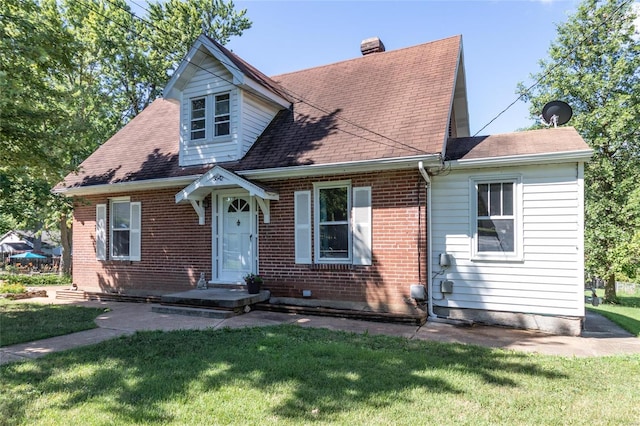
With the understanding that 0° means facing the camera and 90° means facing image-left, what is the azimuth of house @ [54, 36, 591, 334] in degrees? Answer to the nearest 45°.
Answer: approximately 45°
